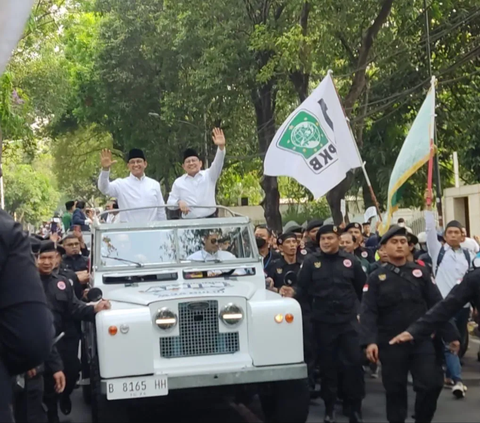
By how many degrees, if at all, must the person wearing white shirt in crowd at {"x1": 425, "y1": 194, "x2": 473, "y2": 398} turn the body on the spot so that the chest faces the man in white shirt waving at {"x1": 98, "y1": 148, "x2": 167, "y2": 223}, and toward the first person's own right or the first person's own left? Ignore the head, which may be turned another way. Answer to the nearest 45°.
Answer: approximately 90° to the first person's own right

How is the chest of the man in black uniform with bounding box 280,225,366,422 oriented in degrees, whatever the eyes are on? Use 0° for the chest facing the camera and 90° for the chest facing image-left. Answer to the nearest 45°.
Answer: approximately 0°

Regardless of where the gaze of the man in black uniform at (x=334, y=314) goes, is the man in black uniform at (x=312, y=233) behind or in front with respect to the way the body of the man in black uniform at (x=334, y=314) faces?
behind

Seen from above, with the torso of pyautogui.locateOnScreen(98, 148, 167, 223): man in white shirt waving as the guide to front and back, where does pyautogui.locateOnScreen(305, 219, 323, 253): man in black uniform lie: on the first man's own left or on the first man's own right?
on the first man's own left
